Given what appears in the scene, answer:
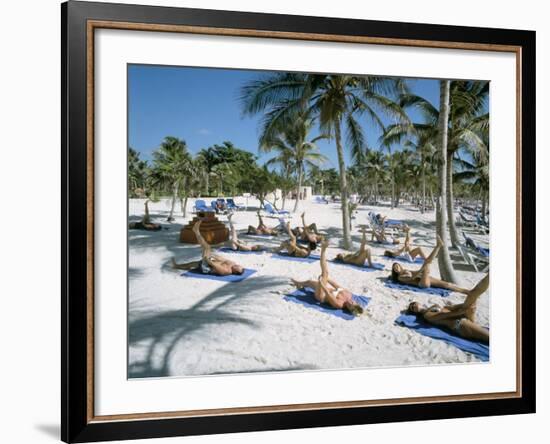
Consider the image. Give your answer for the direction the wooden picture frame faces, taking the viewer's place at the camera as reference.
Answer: facing the viewer and to the right of the viewer
